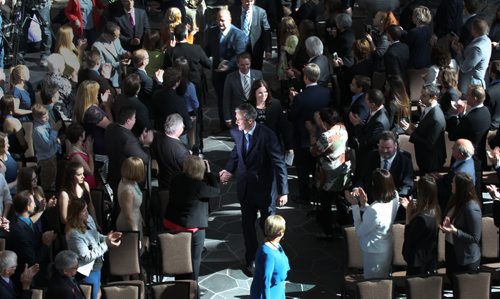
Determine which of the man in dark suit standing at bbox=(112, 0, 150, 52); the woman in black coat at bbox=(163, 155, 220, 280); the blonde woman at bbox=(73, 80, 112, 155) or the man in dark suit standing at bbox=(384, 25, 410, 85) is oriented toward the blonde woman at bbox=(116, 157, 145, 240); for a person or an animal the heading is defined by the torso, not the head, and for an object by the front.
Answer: the man in dark suit standing at bbox=(112, 0, 150, 52)

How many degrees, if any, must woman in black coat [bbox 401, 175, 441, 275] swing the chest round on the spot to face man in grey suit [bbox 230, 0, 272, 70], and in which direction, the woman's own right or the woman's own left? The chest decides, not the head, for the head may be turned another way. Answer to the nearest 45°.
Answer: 0° — they already face them

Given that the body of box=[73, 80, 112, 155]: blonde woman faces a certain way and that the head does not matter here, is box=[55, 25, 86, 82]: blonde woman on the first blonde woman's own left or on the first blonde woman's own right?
on the first blonde woman's own left

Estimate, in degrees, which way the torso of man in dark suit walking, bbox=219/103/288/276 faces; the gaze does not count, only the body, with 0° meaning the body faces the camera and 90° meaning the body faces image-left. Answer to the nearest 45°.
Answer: approximately 45°

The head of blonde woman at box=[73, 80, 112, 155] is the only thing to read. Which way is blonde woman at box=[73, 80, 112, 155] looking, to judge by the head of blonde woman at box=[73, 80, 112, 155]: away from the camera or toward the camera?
away from the camera

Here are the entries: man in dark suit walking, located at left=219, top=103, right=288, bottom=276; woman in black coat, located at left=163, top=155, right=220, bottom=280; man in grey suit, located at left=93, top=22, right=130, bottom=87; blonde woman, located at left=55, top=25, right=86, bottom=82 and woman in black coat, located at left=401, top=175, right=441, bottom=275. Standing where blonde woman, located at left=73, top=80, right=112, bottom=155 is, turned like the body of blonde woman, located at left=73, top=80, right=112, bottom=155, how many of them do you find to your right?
3
